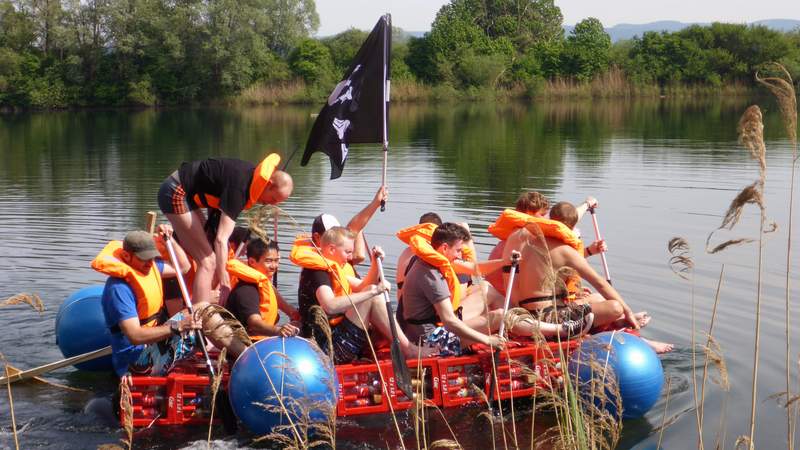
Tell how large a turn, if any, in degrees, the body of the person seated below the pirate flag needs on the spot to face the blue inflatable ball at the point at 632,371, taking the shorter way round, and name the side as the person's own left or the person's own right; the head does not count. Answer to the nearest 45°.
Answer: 0° — they already face it

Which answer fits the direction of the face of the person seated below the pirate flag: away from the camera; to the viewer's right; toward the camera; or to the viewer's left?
to the viewer's right

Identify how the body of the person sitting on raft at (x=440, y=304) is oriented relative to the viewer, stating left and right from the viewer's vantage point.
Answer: facing to the right of the viewer

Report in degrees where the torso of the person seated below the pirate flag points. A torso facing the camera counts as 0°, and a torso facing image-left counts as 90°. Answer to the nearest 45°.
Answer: approximately 270°

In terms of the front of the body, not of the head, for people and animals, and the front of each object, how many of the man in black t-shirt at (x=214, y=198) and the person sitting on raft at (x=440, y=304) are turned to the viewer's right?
2

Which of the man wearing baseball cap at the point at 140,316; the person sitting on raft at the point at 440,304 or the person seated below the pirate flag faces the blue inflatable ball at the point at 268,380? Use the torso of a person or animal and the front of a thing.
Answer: the man wearing baseball cap

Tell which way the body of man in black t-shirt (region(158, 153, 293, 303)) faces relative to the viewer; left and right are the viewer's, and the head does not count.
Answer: facing to the right of the viewer

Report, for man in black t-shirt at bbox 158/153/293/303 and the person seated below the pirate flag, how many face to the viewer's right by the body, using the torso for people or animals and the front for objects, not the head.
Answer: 2

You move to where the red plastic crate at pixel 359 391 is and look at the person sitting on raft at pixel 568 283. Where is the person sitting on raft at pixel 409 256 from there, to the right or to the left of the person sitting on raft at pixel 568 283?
left
